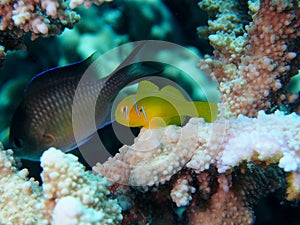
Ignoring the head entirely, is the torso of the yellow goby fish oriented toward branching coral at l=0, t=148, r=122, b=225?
no

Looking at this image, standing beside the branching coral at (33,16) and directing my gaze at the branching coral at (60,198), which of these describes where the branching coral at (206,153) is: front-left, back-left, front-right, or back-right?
front-left

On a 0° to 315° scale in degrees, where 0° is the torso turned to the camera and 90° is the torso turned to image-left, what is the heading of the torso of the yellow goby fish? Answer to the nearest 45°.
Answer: approximately 90°

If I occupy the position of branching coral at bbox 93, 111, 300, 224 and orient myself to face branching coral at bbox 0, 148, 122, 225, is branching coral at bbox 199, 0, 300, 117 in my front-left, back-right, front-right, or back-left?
back-right
